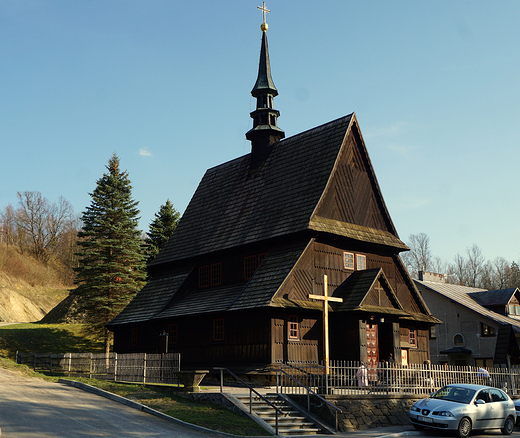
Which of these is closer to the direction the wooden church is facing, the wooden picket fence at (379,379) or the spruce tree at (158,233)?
the wooden picket fence

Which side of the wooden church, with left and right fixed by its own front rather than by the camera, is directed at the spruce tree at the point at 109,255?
back

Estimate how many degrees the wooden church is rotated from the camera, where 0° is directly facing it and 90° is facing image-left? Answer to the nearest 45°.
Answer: approximately 315°

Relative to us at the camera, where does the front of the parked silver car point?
facing the viewer and to the left of the viewer

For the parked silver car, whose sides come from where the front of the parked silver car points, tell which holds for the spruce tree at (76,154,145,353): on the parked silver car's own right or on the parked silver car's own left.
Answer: on the parked silver car's own right

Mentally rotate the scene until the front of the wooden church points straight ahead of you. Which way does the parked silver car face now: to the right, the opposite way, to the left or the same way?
to the right

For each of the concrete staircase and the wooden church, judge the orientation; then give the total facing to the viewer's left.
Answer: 0

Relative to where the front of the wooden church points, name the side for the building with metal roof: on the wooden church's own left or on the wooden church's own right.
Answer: on the wooden church's own left

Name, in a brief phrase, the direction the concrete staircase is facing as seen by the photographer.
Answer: facing the viewer and to the right of the viewer

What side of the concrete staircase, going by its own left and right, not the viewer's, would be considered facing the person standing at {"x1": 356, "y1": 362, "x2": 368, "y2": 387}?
left

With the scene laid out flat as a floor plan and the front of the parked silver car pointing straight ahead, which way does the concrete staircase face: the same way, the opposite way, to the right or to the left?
to the left

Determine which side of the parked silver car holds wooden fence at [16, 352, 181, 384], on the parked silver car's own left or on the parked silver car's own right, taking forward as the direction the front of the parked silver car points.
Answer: on the parked silver car's own right

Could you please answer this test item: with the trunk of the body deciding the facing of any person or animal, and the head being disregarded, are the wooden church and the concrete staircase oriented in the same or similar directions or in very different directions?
same or similar directions

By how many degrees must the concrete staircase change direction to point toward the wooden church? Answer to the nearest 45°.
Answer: approximately 135° to its left

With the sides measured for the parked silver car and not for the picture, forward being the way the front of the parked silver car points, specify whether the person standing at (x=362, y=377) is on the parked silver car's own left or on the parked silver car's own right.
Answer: on the parked silver car's own right
